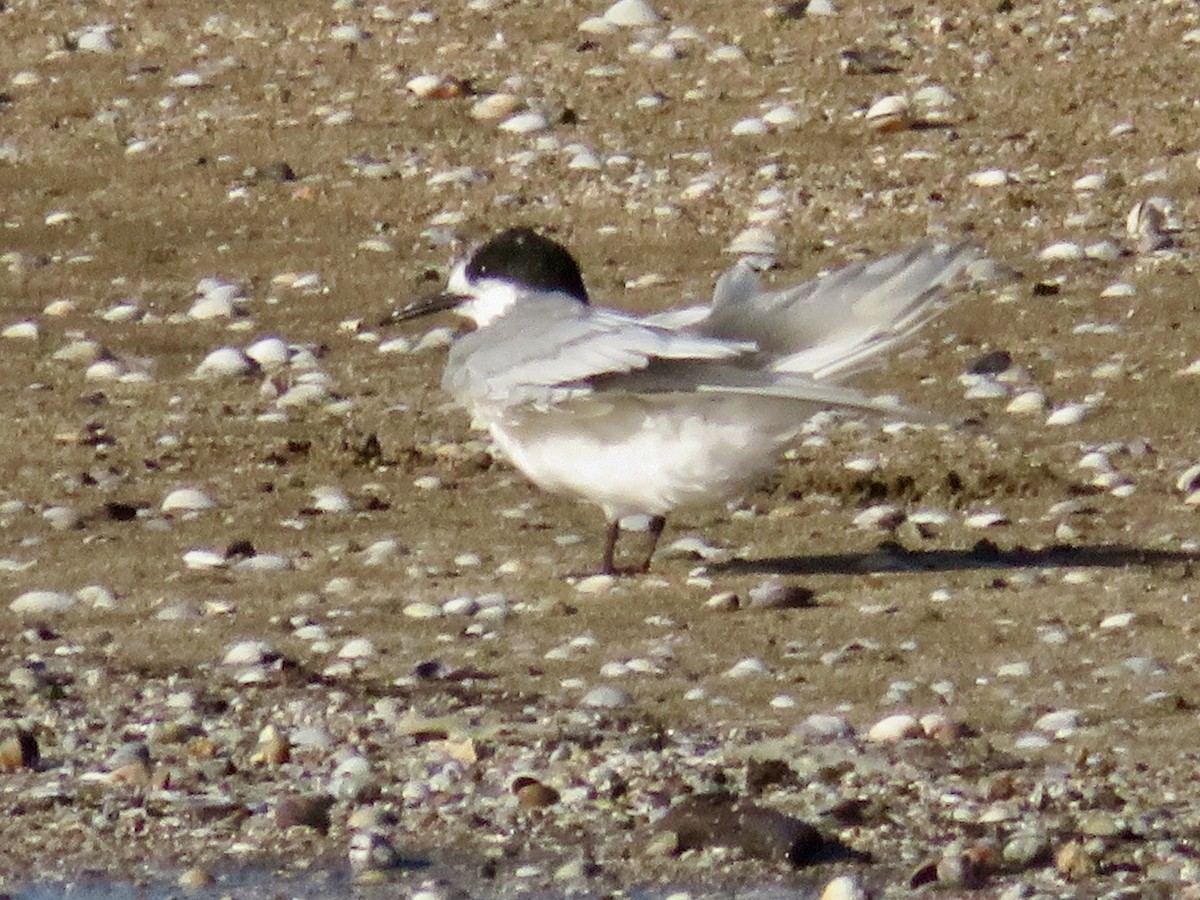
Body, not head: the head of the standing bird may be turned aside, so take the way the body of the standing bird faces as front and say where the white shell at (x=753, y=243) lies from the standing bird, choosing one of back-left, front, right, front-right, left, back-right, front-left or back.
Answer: right

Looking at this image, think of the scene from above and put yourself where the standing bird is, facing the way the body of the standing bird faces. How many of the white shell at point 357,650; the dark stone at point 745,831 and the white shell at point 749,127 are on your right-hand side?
1

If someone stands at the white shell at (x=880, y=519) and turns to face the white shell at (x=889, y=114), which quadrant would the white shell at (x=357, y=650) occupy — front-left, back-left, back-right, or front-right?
back-left

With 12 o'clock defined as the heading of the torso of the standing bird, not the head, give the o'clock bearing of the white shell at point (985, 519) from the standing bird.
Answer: The white shell is roughly at 5 o'clock from the standing bird.

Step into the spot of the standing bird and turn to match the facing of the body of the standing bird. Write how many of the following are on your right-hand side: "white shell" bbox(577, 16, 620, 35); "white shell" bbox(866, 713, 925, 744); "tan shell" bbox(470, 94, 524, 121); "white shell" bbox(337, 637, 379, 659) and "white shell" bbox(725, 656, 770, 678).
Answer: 2

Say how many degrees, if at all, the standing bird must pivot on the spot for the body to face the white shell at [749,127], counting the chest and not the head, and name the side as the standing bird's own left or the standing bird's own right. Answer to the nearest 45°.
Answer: approximately 90° to the standing bird's own right

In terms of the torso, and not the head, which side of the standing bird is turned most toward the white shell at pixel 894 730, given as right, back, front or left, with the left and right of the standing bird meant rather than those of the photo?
left

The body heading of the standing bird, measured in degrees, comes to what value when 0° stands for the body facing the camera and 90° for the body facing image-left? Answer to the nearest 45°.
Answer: approximately 90°

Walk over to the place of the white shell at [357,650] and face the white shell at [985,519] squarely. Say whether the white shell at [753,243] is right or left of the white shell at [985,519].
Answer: left

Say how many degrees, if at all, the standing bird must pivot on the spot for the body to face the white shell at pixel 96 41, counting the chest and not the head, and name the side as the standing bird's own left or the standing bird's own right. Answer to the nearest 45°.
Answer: approximately 45° to the standing bird's own right

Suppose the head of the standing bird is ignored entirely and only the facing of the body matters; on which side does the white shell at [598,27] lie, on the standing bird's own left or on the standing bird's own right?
on the standing bird's own right

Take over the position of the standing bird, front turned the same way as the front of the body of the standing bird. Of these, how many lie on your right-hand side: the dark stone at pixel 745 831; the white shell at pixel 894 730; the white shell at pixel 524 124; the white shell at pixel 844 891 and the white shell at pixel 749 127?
2

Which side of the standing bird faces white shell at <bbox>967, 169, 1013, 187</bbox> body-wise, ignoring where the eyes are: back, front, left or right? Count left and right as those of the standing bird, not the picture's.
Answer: right

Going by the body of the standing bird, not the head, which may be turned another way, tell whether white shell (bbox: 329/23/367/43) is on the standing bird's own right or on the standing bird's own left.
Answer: on the standing bird's own right

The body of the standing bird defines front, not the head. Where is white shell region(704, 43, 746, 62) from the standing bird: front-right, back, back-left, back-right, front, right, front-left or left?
right

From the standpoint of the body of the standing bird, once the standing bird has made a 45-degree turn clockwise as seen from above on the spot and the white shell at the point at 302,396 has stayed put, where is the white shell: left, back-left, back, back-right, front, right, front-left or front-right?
front
